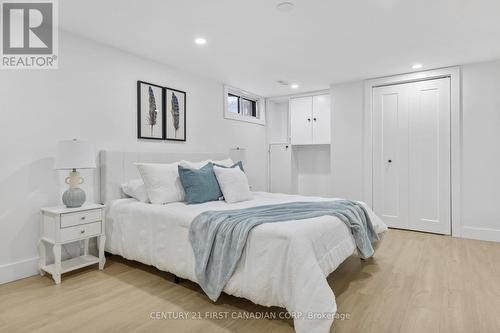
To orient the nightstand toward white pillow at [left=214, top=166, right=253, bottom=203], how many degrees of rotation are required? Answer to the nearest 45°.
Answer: approximately 45° to its left

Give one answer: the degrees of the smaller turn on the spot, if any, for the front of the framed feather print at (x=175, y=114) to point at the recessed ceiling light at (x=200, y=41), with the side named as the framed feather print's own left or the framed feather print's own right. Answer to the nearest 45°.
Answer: approximately 45° to the framed feather print's own right

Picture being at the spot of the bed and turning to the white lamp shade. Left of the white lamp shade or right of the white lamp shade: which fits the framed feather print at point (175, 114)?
right

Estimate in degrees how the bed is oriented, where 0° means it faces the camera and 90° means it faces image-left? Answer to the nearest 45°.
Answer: approximately 315°

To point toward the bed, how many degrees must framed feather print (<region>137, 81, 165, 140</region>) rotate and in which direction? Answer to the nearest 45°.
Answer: approximately 45° to its right

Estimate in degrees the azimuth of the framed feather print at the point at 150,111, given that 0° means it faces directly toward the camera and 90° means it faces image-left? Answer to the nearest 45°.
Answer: approximately 315°

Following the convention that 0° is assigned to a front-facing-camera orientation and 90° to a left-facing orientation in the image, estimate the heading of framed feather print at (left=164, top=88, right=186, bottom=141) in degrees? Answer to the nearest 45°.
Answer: approximately 315°

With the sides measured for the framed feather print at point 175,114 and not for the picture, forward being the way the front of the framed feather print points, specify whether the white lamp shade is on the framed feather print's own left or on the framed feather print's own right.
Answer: on the framed feather print's own right

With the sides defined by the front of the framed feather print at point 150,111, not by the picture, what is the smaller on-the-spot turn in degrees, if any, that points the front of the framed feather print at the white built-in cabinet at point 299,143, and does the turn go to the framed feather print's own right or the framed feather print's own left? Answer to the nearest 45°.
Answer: approximately 90° to the framed feather print's own left
